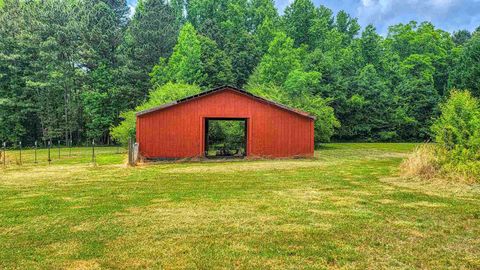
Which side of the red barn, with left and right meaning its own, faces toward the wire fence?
right

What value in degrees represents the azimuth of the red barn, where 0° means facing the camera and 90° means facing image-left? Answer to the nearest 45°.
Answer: approximately 0°

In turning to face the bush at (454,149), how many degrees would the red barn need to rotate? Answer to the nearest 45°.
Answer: approximately 45° to its left
